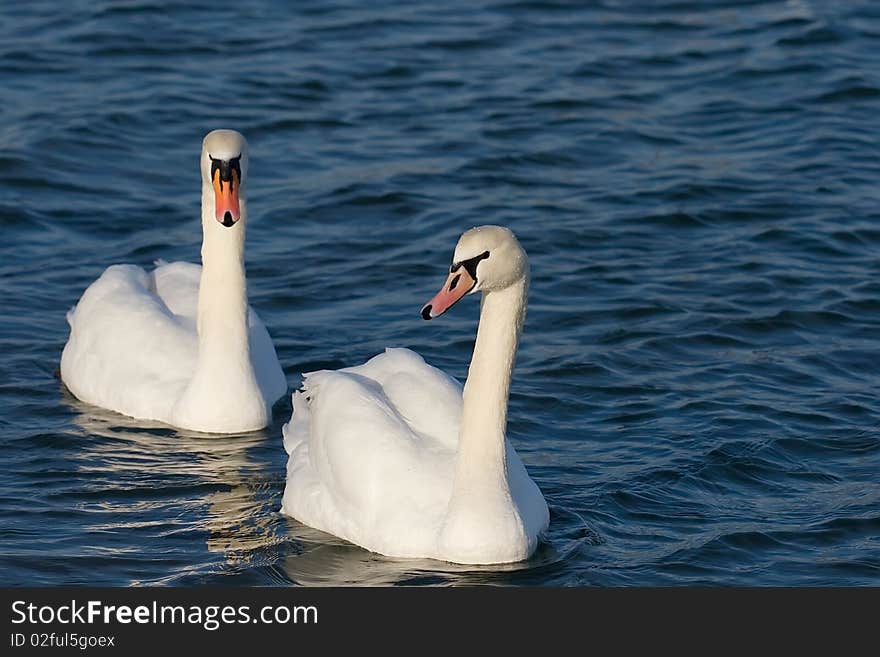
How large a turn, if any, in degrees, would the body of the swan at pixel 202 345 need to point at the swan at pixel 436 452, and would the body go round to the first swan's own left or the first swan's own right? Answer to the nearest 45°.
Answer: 0° — it already faces it

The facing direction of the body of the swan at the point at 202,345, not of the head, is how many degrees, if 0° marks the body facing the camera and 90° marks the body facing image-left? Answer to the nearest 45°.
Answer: approximately 315°

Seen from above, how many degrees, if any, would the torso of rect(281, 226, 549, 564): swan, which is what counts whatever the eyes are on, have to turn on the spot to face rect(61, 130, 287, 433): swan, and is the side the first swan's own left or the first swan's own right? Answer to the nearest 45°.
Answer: approximately 180°

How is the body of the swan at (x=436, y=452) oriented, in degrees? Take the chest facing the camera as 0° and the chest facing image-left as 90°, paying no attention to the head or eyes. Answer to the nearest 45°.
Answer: approximately 315°
